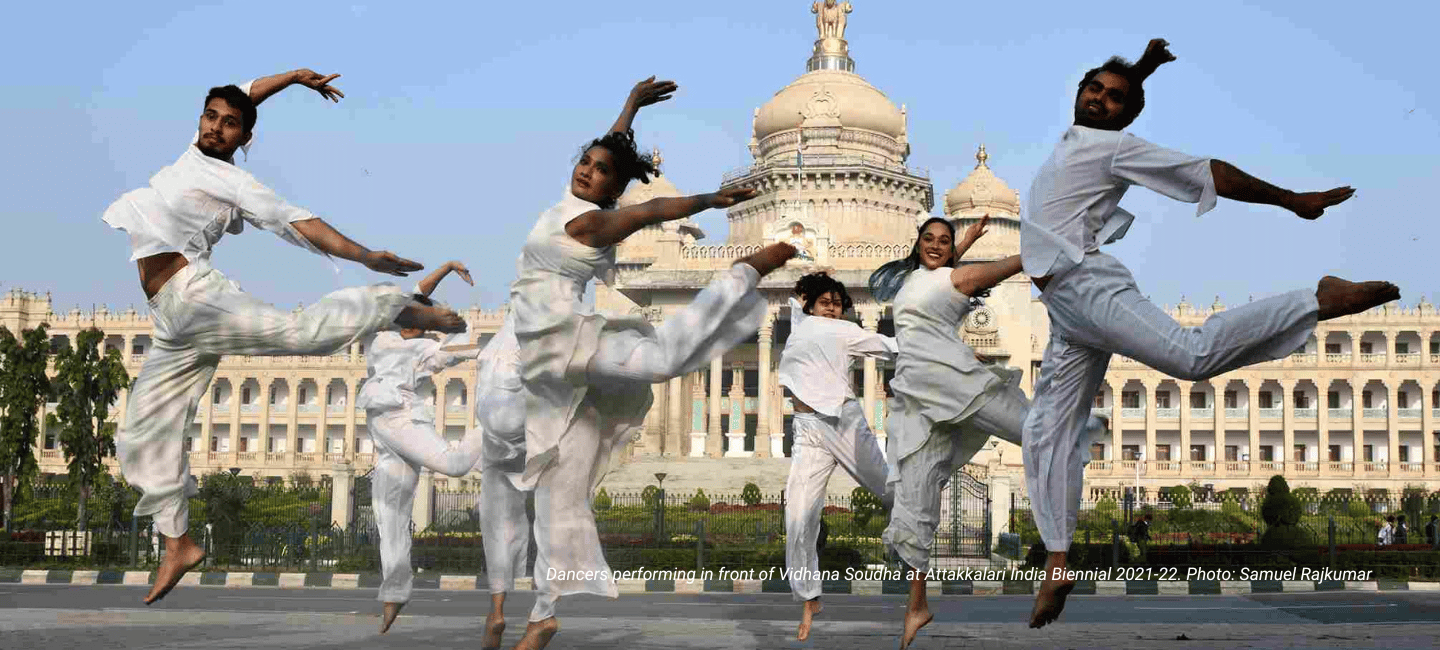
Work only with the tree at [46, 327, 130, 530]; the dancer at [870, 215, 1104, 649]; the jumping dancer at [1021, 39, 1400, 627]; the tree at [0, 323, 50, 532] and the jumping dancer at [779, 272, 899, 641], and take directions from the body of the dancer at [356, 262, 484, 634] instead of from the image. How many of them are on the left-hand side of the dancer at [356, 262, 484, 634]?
3

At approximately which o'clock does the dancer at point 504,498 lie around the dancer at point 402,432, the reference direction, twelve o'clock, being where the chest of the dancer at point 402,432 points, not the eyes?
the dancer at point 504,498 is roughly at 10 o'clock from the dancer at point 402,432.

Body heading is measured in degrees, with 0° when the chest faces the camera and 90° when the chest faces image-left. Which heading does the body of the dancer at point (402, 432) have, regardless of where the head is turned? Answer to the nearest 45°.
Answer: approximately 45°

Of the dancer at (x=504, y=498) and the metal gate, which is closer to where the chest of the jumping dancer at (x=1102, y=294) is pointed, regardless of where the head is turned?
the dancer

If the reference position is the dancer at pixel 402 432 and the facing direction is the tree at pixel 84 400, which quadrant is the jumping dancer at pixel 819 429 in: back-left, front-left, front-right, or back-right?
back-right
